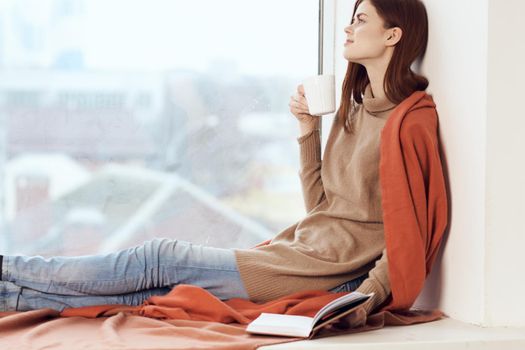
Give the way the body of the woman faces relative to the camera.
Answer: to the viewer's left

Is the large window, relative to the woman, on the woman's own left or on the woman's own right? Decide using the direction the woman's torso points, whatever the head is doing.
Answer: on the woman's own right

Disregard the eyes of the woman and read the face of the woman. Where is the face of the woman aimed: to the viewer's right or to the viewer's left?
to the viewer's left
